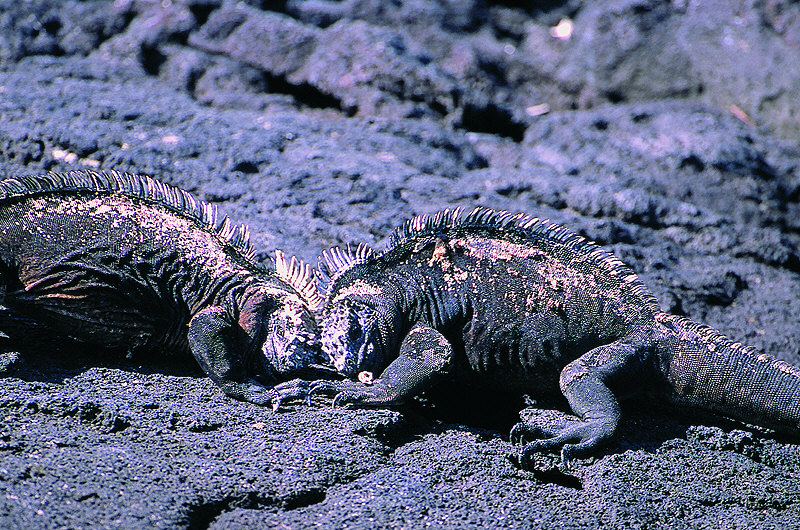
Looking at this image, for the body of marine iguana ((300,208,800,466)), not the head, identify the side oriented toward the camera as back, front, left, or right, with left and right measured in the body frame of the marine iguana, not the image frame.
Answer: left

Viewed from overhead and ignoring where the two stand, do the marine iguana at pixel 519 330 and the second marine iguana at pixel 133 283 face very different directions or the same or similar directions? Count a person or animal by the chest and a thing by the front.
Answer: very different directions

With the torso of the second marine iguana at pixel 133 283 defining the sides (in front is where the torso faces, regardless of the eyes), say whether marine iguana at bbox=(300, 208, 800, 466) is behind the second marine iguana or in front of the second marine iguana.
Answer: in front

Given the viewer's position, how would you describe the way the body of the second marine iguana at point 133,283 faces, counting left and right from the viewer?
facing to the right of the viewer

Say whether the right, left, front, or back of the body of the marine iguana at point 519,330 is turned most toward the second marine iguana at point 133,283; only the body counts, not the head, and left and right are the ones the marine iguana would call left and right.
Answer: front

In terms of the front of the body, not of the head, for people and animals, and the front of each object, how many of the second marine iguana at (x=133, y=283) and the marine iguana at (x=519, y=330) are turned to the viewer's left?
1
